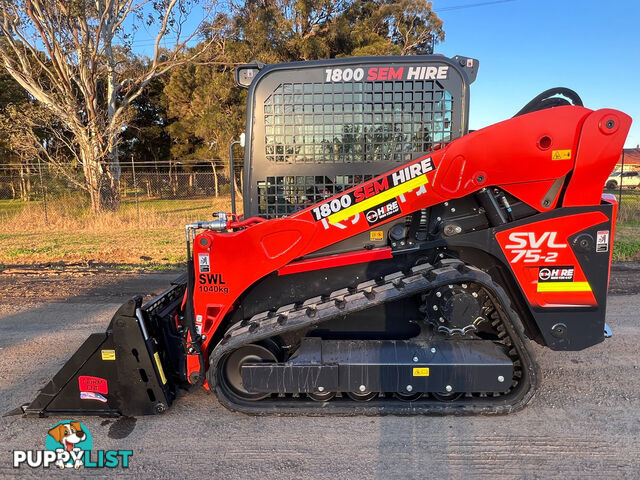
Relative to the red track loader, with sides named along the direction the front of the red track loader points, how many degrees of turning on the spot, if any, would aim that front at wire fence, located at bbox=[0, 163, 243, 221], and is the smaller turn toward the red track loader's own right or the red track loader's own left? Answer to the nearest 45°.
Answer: approximately 45° to the red track loader's own right

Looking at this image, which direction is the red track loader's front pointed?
to the viewer's left

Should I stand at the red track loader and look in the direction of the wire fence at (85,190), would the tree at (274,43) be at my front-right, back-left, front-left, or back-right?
front-right

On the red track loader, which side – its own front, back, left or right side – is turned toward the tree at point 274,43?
right
